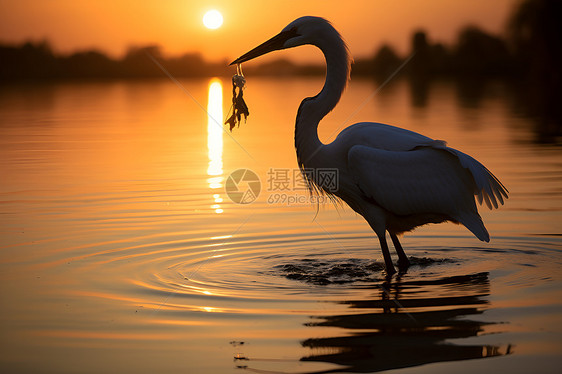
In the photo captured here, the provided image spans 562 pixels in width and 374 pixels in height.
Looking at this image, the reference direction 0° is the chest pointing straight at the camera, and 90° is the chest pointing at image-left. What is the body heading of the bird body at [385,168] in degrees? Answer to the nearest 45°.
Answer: approximately 90°
